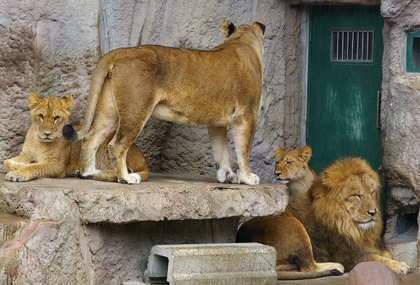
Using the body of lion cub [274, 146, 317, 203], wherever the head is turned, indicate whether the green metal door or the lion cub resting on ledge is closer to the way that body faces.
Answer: the lion cub resting on ledge

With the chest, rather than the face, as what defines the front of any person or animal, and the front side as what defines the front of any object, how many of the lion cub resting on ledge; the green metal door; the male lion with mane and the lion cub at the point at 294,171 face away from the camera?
0

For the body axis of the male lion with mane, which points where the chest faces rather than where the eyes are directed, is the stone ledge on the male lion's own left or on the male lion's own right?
on the male lion's own right

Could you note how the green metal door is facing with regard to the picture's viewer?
facing the viewer

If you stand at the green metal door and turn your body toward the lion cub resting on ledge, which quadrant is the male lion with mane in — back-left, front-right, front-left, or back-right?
front-left

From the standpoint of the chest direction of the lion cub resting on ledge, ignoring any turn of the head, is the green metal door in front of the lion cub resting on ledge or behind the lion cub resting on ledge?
behind

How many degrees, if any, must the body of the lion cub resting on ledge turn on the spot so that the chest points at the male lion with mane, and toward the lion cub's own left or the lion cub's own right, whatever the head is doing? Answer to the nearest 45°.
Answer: approximately 135° to the lion cub's own left

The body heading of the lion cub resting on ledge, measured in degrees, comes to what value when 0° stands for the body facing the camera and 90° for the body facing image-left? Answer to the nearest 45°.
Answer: approximately 45°

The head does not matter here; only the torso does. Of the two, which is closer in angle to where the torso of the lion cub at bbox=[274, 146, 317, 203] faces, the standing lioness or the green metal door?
the standing lioness
